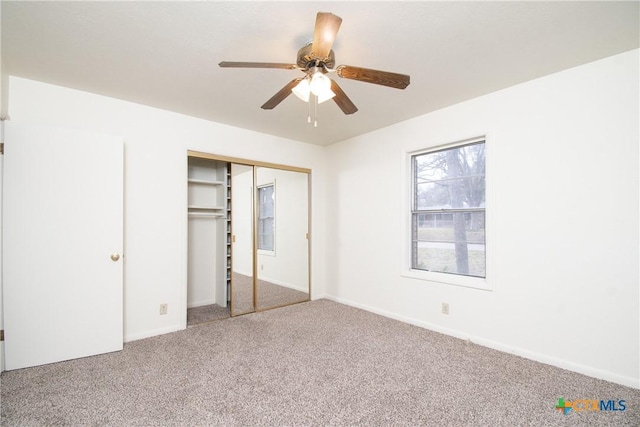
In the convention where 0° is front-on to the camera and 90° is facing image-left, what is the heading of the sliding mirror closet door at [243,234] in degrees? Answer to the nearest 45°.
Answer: approximately 315°

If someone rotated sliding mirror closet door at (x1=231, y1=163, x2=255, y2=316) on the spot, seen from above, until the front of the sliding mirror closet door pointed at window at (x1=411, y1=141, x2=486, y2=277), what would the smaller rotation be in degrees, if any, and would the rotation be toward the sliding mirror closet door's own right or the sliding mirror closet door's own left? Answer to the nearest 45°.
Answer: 0° — it already faces it

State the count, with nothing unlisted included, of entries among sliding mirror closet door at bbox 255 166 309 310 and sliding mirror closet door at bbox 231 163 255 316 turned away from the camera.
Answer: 0

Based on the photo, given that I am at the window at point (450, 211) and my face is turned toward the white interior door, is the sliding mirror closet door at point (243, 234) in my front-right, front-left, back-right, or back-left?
front-right

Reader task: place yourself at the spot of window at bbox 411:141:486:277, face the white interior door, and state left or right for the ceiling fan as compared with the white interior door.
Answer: left

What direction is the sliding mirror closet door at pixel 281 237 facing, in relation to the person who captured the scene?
facing the viewer and to the right of the viewer

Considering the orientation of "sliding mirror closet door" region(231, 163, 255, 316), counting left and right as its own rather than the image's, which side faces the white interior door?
right

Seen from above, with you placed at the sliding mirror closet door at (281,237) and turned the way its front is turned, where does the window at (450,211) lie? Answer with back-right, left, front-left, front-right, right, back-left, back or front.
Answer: front

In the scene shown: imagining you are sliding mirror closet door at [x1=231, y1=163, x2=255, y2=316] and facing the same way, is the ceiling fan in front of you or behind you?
in front

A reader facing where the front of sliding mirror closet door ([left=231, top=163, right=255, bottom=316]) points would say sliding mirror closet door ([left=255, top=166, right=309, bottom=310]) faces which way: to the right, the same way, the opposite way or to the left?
the same way

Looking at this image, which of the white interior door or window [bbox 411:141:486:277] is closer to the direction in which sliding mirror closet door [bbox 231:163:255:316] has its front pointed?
the window

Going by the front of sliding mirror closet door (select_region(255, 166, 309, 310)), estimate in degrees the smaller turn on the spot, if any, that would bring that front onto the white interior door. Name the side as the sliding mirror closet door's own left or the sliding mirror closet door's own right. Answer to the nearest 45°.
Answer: approximately 90° to the sliding mirror closet door's own right

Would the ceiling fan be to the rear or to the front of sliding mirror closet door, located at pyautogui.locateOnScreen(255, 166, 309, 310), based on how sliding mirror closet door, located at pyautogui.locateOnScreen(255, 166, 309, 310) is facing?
to the front
